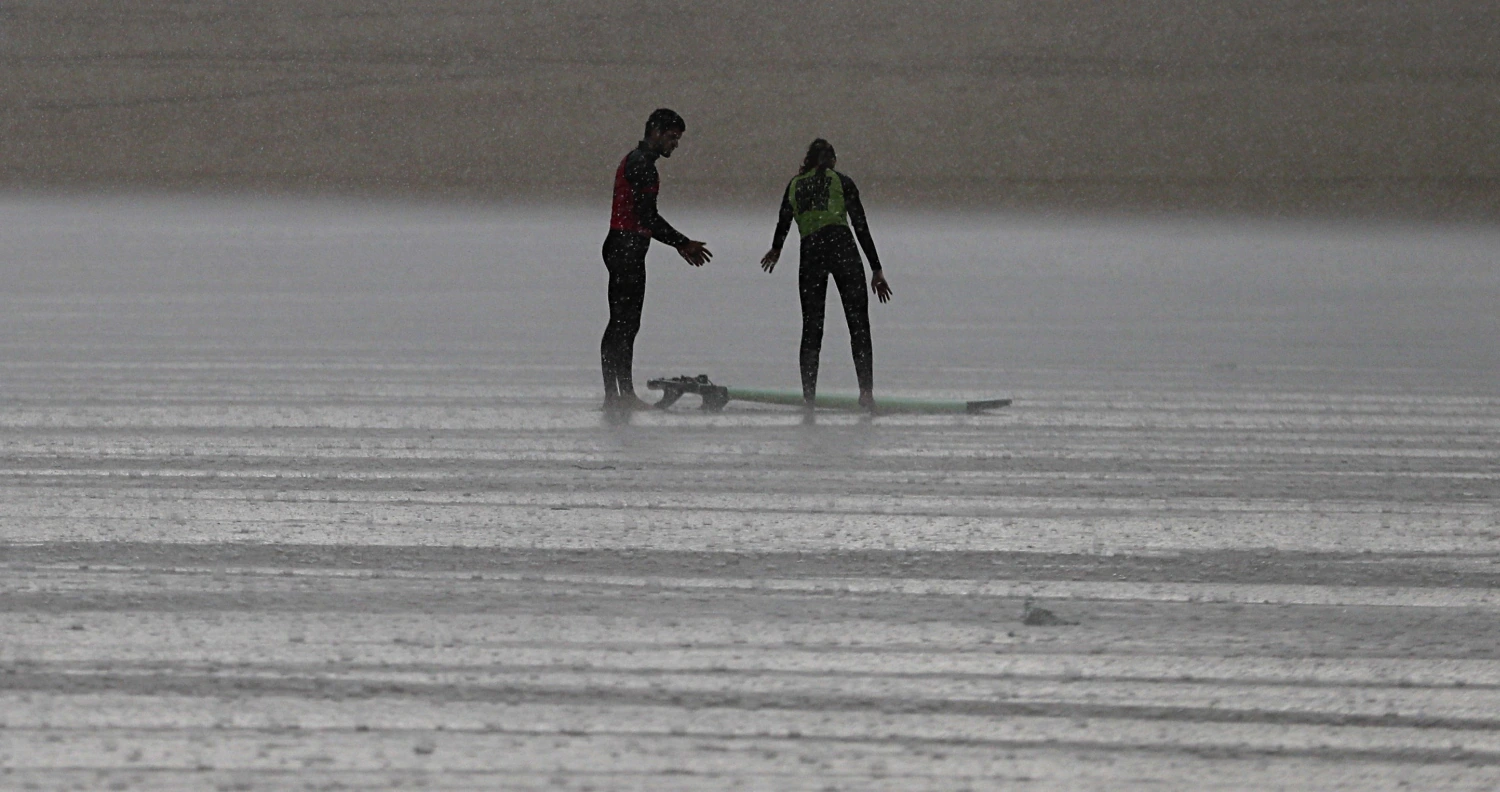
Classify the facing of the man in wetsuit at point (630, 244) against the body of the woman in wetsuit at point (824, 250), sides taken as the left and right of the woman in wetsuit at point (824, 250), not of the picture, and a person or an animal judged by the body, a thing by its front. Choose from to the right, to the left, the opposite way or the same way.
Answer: to the right

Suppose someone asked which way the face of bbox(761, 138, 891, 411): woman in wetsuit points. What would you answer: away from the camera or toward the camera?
away from the camera

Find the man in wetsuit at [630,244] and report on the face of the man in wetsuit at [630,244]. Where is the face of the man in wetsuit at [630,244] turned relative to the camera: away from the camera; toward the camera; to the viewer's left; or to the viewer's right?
to the viewer's right

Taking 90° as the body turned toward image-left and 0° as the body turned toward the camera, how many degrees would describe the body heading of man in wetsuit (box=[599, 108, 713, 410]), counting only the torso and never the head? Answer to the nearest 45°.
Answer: approximately 270°

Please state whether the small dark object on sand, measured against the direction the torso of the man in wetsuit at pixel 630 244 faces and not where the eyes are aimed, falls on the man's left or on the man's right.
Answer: on the man's right

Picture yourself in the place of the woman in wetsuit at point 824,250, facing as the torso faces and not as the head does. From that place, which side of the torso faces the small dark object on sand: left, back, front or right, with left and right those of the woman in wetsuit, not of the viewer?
back

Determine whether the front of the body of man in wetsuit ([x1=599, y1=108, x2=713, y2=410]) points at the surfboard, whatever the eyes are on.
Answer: yes

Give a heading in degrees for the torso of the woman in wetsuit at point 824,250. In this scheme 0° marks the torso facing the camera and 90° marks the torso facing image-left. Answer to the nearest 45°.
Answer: approximately 180°

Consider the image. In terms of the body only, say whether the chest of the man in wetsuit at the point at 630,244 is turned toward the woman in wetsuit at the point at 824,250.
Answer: yes

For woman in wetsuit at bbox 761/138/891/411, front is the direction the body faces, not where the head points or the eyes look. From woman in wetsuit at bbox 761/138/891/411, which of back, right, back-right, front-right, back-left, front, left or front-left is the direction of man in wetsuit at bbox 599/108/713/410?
left
